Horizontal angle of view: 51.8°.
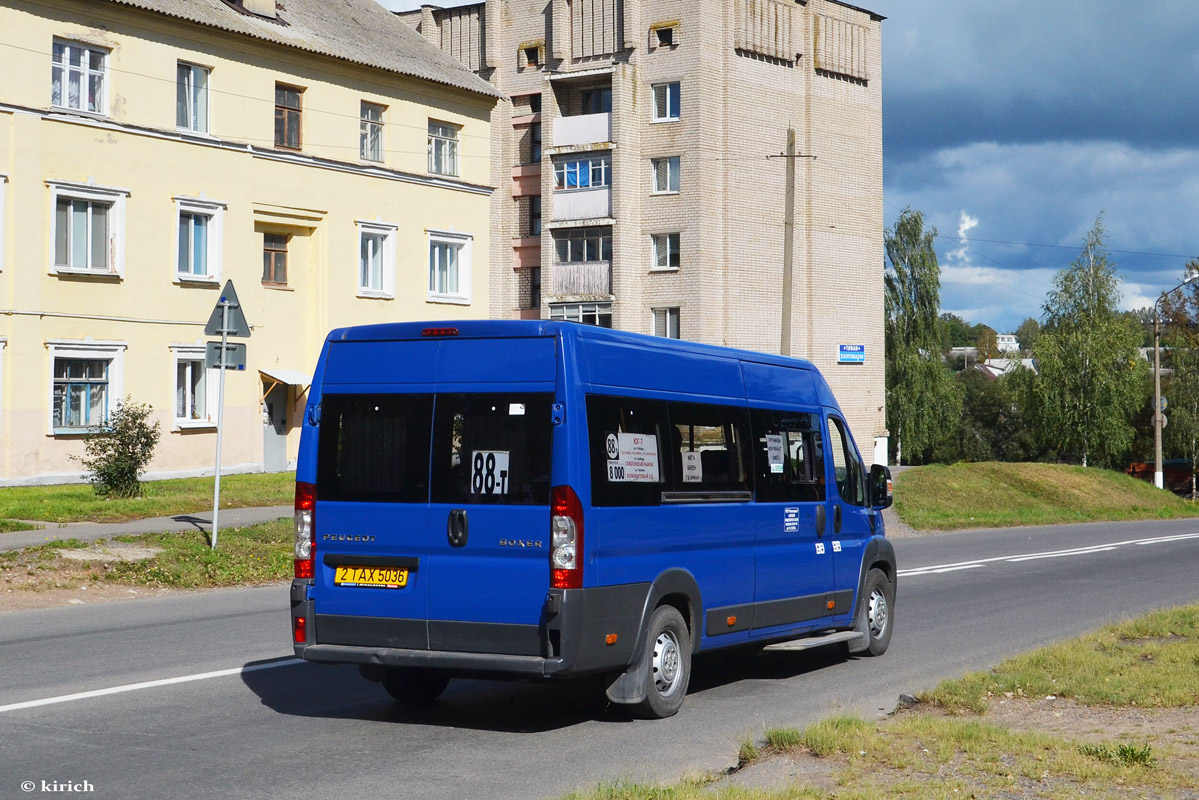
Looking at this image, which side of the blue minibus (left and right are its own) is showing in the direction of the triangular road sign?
left

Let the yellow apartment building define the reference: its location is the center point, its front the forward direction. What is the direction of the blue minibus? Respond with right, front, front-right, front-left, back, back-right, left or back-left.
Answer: front-right

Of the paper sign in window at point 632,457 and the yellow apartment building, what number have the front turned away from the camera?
0

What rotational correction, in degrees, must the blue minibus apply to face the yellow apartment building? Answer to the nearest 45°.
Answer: approximately 45° to its left

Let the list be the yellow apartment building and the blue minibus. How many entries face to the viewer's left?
0

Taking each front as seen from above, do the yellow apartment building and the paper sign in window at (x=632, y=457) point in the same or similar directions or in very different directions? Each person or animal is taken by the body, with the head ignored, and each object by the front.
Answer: same or similar directions

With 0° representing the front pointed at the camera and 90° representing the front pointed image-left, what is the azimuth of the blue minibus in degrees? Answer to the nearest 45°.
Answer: approximately 225°

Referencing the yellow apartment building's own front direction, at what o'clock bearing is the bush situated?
The bush is roughly at 2 o'clock from the yellow apartment building.

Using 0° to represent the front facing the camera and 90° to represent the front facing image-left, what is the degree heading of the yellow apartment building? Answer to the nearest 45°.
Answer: approximately 315°

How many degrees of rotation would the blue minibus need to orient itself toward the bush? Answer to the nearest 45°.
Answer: approximately 90° to its left

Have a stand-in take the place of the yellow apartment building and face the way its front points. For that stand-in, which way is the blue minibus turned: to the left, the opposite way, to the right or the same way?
to the left

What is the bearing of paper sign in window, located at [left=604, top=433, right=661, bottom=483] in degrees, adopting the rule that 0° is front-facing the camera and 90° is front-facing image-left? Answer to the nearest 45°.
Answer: approximately 315°
